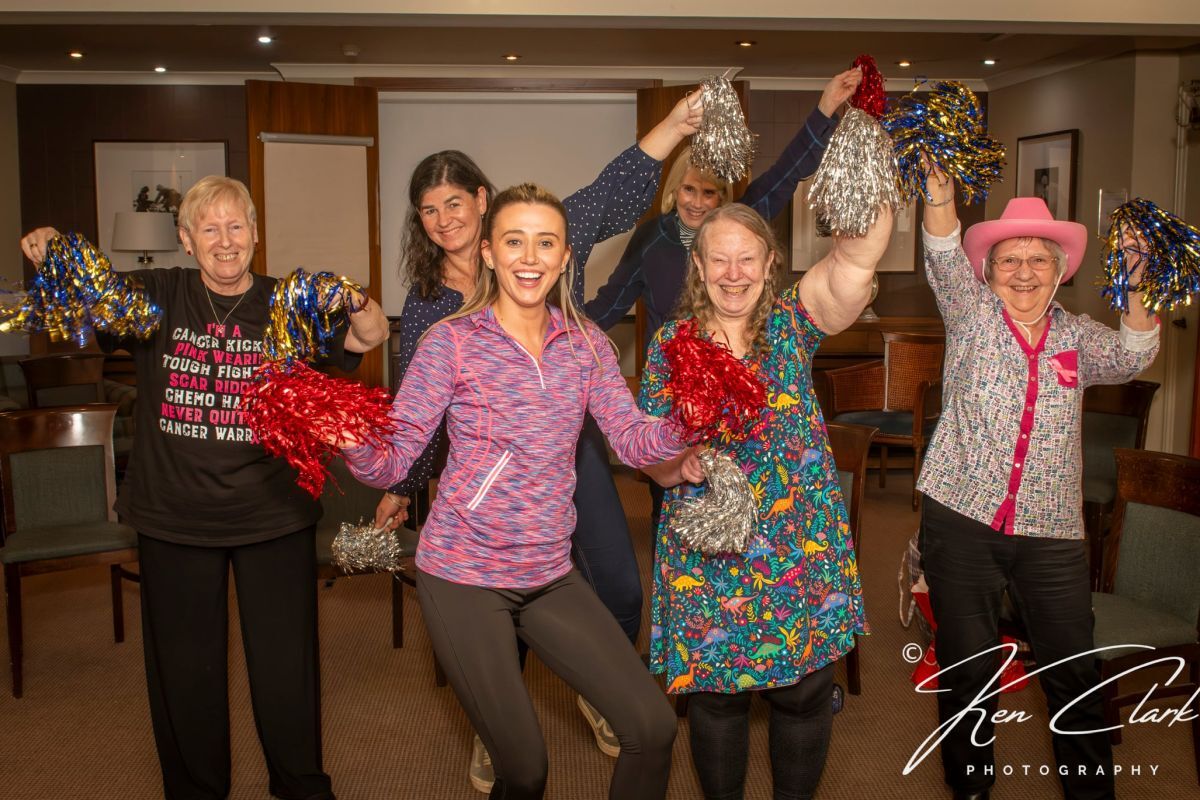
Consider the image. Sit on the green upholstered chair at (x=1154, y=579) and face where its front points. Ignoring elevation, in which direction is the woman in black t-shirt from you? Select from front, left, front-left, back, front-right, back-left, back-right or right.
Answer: front

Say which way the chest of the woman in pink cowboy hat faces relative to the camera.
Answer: toward the camera

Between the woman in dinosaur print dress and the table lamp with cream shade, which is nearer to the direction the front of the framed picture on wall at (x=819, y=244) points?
the woman in dinosaur print dress

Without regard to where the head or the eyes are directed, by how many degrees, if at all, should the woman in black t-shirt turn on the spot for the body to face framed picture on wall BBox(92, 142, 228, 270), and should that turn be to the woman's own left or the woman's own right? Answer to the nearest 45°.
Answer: approximately 180°

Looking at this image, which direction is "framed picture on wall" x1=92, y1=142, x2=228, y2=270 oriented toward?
toward the camera

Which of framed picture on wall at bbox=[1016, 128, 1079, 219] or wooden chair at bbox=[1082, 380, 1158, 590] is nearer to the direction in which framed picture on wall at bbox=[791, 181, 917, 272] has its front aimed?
the wooden chair

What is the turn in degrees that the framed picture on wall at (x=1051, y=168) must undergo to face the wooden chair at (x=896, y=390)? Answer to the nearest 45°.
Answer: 0° — it already faces it

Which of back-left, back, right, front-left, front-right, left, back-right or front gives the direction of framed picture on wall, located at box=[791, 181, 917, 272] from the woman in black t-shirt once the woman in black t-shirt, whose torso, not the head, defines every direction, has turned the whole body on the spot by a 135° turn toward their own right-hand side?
right

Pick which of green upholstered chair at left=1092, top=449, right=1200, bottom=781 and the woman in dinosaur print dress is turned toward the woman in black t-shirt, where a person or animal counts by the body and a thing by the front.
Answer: the green upholstered chair

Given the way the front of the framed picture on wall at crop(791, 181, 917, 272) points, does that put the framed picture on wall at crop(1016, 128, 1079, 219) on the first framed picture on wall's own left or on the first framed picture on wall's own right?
on the first framed picture on wall's own left

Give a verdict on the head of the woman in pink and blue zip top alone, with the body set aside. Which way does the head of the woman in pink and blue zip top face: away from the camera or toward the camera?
toward the camera

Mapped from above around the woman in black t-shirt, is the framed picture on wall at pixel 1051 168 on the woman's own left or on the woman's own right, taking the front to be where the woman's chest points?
on the woman's own left

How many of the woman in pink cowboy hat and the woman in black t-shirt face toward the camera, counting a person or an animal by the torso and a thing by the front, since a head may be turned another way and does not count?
2

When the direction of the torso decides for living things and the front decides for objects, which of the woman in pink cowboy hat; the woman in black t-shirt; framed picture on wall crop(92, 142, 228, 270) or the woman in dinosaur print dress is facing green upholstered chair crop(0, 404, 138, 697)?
the framed picture on wall

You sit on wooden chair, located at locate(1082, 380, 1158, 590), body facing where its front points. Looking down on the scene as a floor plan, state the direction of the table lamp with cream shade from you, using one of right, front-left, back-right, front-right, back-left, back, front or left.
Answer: front-right

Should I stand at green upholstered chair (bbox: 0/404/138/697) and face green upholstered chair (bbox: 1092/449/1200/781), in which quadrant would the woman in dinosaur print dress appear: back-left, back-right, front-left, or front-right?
front-right

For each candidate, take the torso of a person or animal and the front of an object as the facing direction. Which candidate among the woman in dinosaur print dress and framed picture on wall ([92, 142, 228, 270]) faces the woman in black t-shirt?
the framed picture on wall
